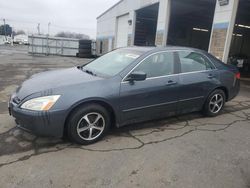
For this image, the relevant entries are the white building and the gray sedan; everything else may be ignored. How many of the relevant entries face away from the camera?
0

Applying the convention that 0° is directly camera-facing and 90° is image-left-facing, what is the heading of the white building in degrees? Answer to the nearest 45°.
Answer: approximately 45°

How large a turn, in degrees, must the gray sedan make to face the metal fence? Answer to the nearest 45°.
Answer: approximately 135° to its right

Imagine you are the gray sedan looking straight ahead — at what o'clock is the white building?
The white building is roughly at 5 o'clock from the gray sedan.

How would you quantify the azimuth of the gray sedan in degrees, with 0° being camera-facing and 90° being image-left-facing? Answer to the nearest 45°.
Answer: approximately 45°

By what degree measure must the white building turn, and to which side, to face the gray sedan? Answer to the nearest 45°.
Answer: approximately 45° to its left
